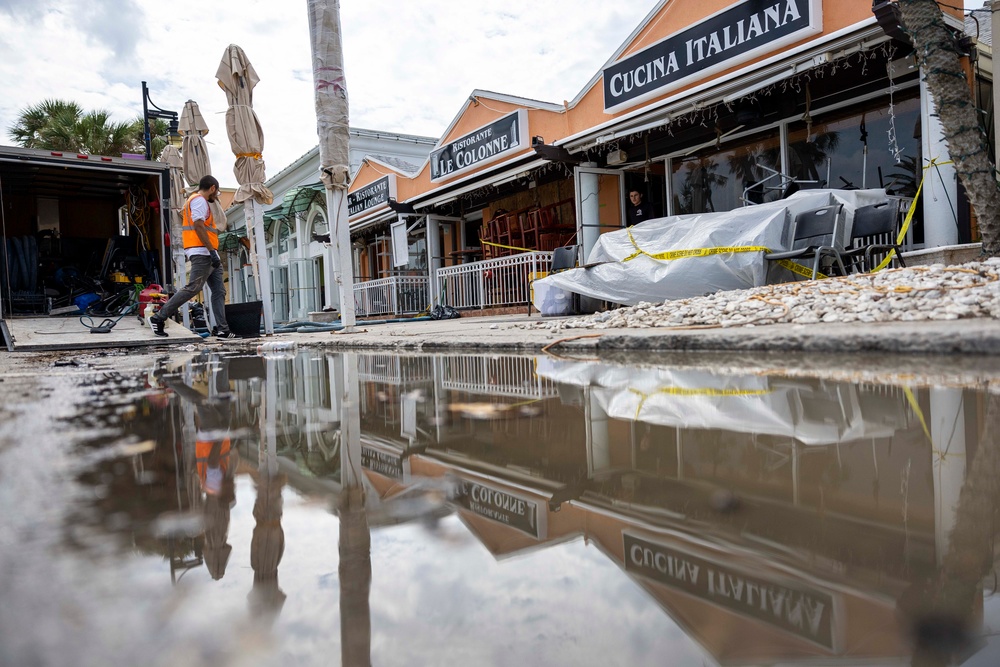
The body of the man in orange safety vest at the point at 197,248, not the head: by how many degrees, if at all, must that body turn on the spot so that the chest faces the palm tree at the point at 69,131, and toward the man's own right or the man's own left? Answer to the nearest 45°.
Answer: approximately 90° to the man's own left

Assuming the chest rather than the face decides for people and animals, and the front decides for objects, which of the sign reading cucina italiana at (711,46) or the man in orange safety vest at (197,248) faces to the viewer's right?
the man in orange safety vest

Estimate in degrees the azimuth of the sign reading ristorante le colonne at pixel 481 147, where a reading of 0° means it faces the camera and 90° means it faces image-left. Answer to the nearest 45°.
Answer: approximately 45°

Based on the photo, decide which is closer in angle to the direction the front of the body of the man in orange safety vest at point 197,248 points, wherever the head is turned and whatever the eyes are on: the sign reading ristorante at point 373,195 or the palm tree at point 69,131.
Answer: the sign reading ristorante

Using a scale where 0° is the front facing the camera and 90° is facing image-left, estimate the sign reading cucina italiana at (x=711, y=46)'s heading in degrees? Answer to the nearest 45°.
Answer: approximately 45°

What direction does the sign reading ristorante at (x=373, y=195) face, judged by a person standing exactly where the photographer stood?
facing the viewer and to the left of the viewer

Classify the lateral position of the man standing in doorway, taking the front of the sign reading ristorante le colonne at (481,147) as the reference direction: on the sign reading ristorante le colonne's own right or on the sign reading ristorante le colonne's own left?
on the sign reading ristorante le colonne's own left

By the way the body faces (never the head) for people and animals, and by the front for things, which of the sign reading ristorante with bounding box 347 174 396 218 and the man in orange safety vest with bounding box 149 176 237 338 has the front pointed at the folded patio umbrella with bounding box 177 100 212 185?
the sign reading ristorante

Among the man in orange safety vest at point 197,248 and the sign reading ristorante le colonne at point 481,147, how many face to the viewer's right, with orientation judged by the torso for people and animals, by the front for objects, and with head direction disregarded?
1

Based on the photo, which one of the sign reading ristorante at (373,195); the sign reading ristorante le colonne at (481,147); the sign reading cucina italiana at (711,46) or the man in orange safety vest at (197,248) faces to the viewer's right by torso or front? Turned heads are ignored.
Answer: the man in orange safety vest

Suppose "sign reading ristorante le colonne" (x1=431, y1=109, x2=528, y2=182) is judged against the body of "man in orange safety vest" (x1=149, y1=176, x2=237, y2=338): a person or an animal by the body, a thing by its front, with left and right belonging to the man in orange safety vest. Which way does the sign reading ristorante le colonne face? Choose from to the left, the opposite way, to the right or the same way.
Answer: the opposite way

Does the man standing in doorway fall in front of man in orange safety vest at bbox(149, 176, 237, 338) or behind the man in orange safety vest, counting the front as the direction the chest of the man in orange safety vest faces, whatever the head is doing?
in front

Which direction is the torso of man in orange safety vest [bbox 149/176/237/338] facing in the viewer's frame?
to the viewer's right

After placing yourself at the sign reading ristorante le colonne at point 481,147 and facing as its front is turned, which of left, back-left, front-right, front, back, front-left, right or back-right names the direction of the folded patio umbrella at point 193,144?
front-right
